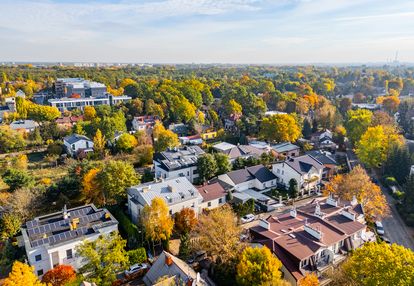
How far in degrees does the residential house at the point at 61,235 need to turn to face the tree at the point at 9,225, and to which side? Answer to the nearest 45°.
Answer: approximately 135° to its right

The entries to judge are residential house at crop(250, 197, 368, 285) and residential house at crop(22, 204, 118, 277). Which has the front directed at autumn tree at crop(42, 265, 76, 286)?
residential house at crop(22, 204, 118, 277)

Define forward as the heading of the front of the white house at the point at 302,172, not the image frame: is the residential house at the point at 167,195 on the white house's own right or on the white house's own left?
on the white house's own right

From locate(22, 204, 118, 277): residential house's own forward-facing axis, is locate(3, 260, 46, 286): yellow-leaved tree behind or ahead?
ahead

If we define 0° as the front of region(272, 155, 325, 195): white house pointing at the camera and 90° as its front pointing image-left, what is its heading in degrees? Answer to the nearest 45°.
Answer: approximately 315°

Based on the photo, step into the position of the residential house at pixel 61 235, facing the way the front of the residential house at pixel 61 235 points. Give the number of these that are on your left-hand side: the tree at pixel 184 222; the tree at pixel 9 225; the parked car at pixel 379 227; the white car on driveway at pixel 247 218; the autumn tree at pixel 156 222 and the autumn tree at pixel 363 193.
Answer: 5

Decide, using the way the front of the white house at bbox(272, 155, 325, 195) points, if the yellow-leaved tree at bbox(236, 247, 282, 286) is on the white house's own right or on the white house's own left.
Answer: on the white house's own right

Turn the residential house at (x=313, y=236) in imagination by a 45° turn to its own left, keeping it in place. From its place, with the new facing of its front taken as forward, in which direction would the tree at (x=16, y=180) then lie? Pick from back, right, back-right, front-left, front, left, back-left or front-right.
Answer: back
